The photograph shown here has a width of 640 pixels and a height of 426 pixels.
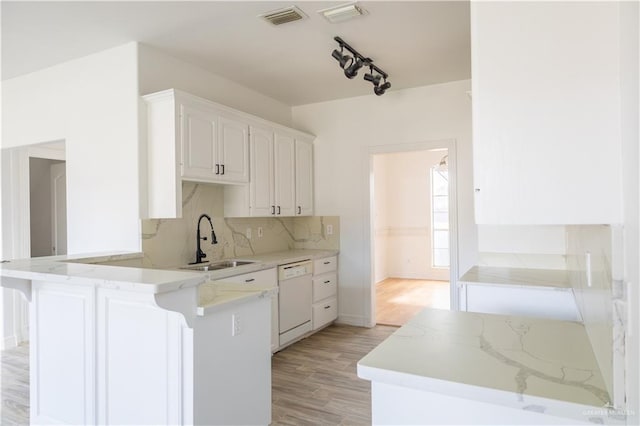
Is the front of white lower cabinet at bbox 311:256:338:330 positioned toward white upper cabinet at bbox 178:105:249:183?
no

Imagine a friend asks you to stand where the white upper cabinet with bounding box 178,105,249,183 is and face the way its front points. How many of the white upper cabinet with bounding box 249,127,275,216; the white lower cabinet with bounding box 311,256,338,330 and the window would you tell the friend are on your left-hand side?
3

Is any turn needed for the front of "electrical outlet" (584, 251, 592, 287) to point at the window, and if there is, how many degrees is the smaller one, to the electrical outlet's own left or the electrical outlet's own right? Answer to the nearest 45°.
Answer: approximately 90° to the electrical outlet's own right

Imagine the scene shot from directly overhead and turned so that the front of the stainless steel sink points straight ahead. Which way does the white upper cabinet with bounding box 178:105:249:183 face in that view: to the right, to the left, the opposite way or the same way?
the same way

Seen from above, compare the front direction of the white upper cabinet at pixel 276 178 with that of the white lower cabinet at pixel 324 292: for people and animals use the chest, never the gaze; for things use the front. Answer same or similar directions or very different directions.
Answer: same or similar directions

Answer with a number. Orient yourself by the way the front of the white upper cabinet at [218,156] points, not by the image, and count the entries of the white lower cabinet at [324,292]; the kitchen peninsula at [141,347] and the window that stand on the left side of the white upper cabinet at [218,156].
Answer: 2

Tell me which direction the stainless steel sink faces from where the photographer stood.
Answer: facing the viewer and to the right of the viewer

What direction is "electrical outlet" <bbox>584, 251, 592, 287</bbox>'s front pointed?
to the viewer's left

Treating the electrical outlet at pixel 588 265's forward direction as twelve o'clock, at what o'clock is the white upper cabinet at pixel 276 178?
The white upper cabinet is roughly at 1 o'clock from the electrical outlet.

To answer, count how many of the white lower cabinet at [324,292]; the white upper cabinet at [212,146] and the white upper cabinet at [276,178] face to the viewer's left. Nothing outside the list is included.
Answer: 0

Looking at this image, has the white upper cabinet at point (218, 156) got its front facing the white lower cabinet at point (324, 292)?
no
